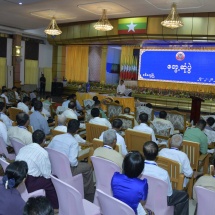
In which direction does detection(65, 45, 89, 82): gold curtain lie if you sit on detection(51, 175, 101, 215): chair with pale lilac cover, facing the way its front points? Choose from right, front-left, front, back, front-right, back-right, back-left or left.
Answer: front-left

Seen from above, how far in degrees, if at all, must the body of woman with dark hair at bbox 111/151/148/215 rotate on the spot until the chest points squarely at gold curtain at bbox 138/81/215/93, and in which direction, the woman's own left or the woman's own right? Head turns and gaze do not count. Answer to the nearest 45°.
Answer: approximately 45° to the woman's own left

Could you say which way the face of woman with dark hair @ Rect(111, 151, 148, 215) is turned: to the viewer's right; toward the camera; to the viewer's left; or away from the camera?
away from the camera

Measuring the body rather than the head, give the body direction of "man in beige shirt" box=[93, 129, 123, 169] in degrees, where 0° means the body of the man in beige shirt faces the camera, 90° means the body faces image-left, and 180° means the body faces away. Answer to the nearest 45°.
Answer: approximately 225°

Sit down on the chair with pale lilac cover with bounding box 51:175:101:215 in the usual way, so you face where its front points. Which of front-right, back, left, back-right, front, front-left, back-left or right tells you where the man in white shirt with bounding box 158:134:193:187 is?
front

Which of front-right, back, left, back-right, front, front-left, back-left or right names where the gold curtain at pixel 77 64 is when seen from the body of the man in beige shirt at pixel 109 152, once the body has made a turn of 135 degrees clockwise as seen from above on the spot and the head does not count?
back

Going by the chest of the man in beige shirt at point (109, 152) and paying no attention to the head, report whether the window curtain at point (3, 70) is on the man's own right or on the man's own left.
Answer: on the man's own left

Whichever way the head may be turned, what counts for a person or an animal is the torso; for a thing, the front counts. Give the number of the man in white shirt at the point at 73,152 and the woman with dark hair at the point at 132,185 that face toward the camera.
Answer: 0

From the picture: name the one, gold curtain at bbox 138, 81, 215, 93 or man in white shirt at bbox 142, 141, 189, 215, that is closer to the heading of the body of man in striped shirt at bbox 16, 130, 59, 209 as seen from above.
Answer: the gold curtain

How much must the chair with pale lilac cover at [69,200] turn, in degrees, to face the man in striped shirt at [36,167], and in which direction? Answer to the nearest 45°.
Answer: approximately 90° to its left

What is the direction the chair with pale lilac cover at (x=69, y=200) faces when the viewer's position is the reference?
facing away from the viewer and to the right of the viewer
